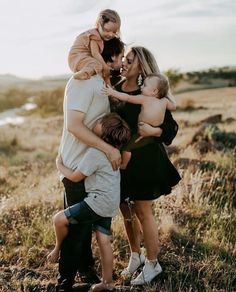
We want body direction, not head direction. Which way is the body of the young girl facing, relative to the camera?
to the viewer's right

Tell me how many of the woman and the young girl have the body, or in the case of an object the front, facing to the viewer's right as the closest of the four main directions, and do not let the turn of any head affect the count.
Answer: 1

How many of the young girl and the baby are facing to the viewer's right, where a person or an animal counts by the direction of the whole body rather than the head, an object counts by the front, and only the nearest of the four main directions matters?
1

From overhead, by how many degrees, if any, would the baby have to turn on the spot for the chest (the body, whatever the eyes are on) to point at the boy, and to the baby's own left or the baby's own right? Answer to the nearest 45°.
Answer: approximately 90° to the baby's own left

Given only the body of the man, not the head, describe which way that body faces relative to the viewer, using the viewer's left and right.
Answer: facing to the right of the viewer

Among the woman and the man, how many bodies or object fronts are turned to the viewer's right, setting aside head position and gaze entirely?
1

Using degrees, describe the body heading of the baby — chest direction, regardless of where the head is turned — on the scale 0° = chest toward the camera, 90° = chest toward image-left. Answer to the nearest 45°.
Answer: approximately 135°

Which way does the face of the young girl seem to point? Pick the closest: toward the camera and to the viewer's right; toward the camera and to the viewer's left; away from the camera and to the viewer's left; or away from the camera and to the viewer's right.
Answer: toward the camera and to the viewer's right

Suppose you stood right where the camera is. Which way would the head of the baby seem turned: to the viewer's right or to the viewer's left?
to the viewer's left

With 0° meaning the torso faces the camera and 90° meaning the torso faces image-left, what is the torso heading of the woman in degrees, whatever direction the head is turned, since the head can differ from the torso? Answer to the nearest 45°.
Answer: approximately 45°
